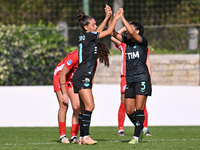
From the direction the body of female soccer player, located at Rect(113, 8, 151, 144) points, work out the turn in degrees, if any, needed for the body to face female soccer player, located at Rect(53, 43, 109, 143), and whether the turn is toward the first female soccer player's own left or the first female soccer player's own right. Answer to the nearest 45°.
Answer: approximately 45° to the first female soccer player's own right

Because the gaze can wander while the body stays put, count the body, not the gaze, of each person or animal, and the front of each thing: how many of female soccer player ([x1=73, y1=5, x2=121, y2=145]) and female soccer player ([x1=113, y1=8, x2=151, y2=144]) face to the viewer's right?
1

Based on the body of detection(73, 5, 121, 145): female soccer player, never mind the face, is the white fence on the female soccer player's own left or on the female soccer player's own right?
on the female soccer player's own left

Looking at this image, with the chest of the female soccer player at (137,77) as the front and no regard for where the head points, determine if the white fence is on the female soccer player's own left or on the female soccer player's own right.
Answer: on the female soccer player's own right

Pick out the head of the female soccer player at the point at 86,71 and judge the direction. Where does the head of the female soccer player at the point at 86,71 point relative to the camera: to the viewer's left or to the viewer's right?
to the viewer's right

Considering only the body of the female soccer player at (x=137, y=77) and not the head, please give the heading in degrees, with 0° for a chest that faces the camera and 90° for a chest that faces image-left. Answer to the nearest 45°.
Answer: approximately 45°

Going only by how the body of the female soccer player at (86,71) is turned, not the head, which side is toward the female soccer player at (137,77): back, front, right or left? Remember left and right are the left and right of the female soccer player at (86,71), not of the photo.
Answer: front

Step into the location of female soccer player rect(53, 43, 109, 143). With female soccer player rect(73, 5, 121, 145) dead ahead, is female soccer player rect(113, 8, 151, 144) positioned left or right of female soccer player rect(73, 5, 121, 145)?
left

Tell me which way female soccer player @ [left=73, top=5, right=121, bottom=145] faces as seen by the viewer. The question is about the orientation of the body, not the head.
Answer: to the viewer's right

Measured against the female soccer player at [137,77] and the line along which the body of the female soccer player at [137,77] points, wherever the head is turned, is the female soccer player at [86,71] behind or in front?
in front

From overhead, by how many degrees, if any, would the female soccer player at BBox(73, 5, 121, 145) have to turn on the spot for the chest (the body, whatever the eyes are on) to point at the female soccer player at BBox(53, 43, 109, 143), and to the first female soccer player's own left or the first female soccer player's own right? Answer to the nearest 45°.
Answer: approximately 135° to the first female soccer player's own left
